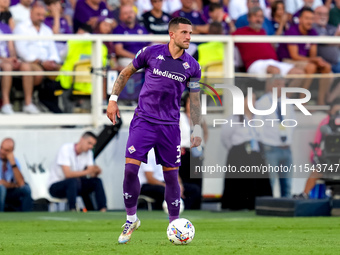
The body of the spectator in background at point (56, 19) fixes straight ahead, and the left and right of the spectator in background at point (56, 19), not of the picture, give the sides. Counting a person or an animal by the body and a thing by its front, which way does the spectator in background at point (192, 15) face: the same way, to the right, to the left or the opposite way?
the same way

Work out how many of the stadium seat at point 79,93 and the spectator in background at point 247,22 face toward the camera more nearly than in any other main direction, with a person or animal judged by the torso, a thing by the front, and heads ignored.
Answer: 2

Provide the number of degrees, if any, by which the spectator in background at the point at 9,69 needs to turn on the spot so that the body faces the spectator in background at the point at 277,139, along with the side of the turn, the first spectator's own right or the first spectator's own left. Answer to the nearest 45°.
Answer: approximately 45° to the first spectator's own left

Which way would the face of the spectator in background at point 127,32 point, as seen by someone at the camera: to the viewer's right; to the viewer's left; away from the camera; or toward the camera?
toward the camera

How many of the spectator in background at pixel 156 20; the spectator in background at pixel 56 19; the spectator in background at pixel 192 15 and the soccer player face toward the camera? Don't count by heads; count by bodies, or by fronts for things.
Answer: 4

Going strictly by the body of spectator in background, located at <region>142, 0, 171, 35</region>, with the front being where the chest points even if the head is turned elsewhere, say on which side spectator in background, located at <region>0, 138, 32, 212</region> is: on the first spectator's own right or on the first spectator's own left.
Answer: on the first spectator's own right

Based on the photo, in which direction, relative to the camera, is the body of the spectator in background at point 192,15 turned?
toward the camera

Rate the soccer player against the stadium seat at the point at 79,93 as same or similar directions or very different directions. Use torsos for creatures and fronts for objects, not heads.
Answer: same or similar directions

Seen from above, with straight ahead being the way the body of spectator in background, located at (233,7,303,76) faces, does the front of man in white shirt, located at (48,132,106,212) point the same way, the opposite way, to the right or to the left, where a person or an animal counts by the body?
the same way

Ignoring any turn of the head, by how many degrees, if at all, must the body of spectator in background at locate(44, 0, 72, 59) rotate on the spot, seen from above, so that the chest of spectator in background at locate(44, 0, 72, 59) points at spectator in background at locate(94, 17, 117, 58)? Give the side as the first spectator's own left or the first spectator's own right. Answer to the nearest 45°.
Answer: approximately 90° to the first spectator's own left

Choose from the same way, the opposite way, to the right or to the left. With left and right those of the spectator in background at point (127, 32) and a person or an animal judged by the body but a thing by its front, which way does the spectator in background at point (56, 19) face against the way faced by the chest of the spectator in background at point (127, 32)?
the same way

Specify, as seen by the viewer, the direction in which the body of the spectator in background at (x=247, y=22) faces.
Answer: toward the camera

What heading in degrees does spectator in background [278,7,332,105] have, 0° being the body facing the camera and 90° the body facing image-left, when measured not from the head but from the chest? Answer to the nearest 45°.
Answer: approximately 315°

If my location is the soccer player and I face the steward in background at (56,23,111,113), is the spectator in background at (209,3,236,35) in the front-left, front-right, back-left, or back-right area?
front-right

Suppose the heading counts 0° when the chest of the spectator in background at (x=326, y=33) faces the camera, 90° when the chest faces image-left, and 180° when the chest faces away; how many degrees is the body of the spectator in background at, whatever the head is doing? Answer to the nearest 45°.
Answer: approximately 45°
